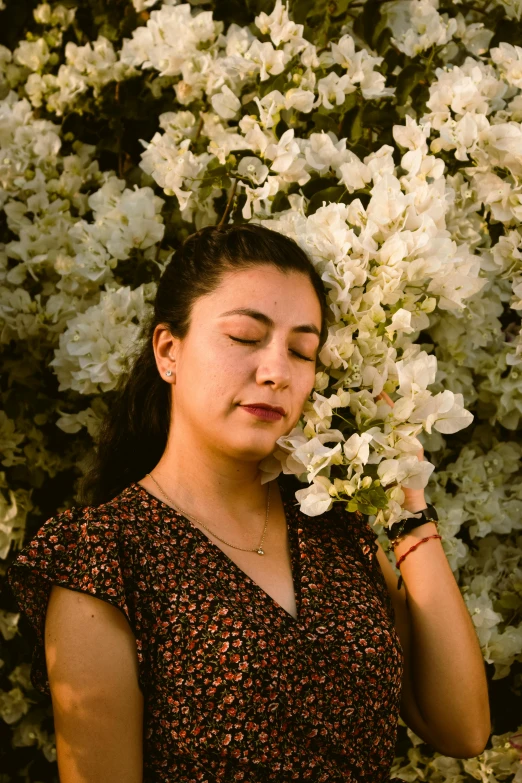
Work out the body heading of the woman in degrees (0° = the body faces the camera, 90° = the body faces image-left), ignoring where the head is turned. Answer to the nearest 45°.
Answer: approximately 315°

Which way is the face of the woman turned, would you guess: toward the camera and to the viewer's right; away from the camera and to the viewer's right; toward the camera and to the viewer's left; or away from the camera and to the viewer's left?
toward the camera and to the viewer's right

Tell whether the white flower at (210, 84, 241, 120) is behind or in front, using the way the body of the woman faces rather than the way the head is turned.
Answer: behind

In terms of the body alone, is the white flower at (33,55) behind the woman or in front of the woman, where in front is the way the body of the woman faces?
behind
